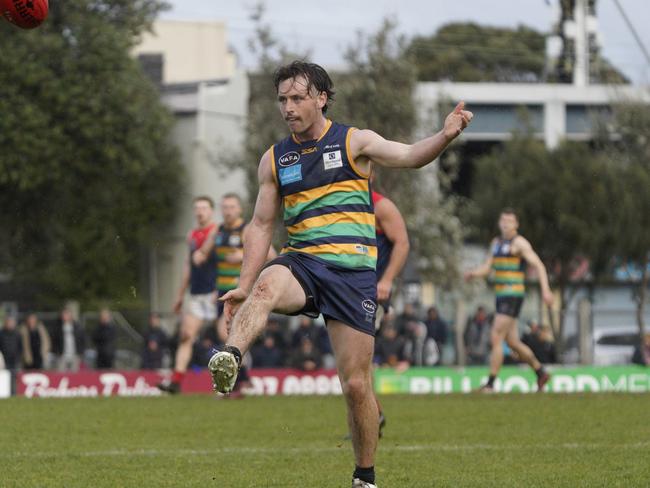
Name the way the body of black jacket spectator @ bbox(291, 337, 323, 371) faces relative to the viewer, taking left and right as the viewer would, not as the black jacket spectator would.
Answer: facing the viewer

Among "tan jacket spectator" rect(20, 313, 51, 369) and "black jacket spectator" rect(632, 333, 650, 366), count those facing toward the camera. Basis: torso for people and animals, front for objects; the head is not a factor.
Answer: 2

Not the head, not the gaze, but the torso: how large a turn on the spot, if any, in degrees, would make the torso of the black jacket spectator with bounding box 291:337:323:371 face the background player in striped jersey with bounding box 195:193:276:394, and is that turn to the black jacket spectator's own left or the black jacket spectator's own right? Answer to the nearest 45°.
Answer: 0° — they already face them

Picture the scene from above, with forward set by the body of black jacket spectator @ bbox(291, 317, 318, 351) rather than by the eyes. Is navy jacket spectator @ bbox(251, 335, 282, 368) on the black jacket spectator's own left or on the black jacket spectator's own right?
on the black jacket spectator's own right

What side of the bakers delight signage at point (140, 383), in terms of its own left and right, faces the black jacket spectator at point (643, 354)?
left

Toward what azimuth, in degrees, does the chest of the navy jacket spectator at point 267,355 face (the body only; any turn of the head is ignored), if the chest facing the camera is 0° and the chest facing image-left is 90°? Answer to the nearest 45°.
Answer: approximately 0°
